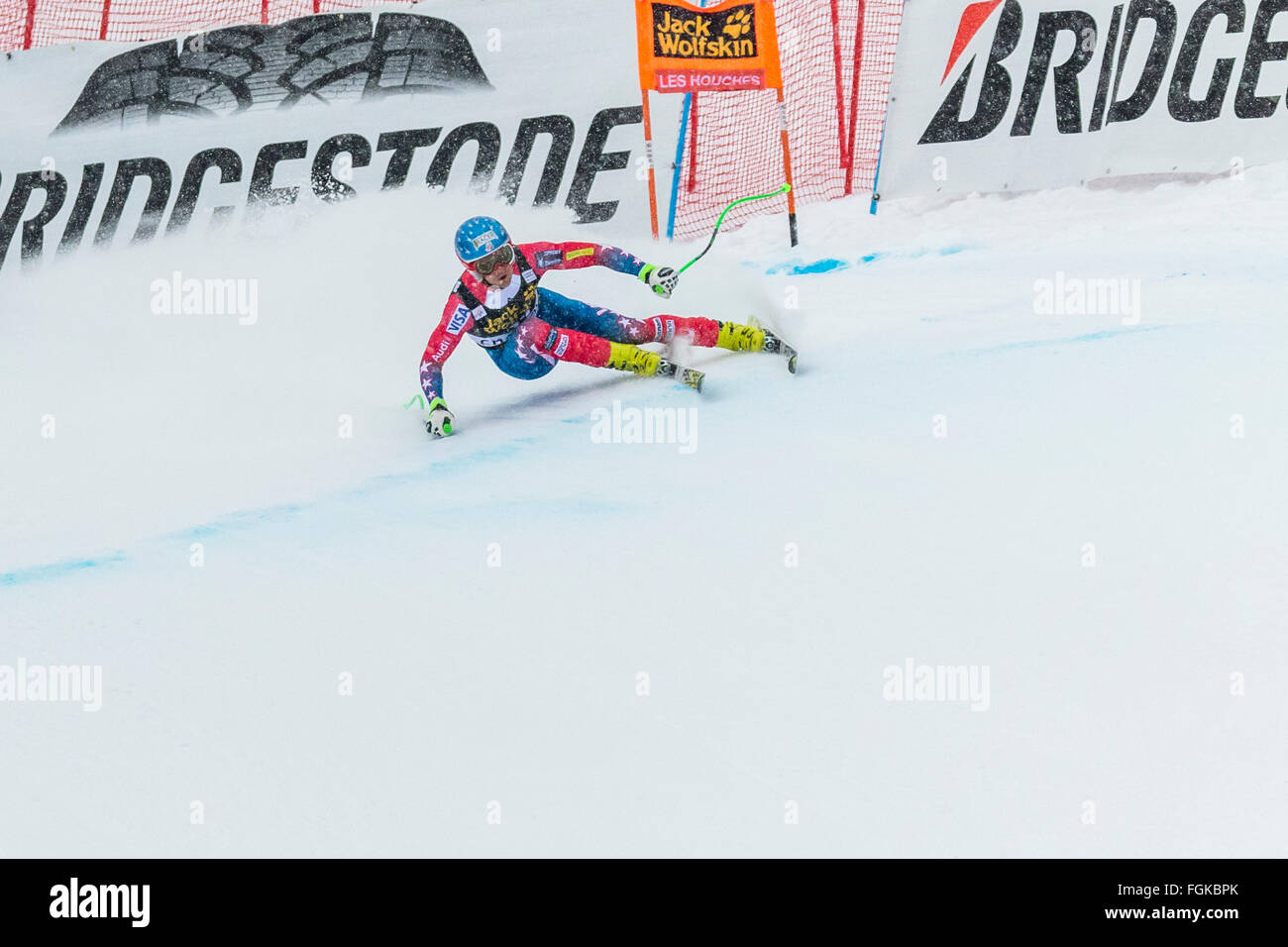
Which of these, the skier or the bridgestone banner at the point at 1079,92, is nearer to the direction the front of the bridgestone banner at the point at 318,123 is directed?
the skier

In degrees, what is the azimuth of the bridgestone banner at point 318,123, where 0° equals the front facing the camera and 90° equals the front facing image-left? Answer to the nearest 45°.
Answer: approximately 0°

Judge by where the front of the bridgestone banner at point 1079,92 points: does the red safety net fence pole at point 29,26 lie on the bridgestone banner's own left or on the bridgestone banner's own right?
on the bridgestone banner's own right

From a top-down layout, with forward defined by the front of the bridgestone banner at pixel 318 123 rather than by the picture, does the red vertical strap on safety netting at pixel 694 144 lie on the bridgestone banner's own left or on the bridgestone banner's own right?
on the bridgestone banner's own left

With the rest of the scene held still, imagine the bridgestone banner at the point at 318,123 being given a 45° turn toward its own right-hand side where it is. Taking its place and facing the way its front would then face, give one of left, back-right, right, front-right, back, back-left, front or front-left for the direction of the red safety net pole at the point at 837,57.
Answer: back-left

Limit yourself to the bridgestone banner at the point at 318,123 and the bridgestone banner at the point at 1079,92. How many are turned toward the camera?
2

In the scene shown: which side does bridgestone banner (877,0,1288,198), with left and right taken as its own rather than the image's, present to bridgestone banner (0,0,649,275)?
right
